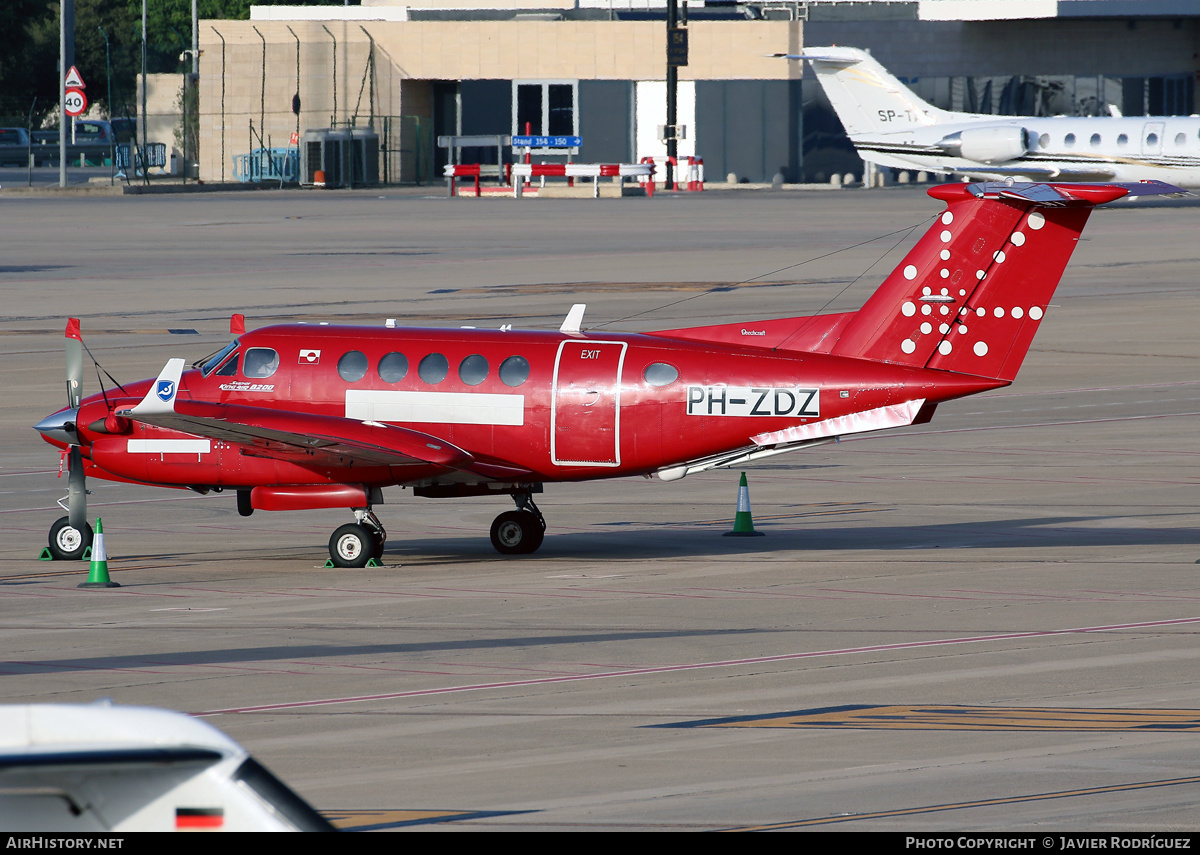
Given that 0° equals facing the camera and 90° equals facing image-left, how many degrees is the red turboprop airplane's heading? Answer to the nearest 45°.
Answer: approximately 90°

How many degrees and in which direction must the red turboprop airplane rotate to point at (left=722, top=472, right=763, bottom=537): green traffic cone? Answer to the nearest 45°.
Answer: approximately 135° to its right

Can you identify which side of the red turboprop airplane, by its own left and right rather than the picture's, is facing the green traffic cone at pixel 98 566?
front
